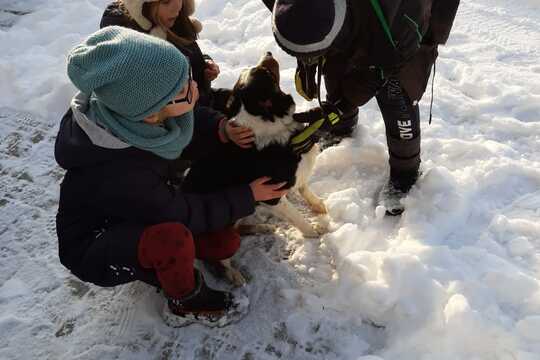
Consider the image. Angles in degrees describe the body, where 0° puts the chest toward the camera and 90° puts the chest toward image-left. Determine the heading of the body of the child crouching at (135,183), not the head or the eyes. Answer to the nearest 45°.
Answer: approximately 270°

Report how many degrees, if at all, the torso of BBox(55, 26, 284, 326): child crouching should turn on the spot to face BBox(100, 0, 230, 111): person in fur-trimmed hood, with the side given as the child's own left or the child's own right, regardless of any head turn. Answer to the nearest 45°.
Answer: approximately 90° to the child's own left

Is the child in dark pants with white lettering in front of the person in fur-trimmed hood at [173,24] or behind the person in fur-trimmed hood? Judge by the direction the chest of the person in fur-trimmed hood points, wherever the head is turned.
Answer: in front

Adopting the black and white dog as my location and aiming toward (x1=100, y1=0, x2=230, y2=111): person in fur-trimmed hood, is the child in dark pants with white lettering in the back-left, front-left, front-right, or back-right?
back-right

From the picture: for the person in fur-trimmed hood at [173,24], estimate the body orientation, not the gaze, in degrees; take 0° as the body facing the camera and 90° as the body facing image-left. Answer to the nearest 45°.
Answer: approximately 315°

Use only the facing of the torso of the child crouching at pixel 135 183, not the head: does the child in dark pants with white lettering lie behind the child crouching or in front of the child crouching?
in front

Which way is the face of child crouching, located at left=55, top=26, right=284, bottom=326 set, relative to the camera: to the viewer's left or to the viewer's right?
to the viewer's right
